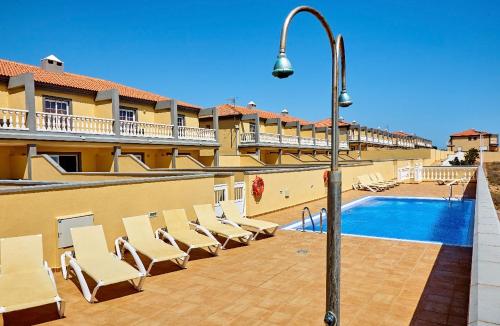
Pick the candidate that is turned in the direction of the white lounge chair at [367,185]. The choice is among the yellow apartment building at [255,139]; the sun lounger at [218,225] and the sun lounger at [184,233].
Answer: the yellow apartment building

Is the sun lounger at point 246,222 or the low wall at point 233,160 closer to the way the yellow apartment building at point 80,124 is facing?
the sun lounger

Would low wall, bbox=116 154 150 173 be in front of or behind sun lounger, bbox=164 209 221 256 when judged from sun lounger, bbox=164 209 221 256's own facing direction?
behind

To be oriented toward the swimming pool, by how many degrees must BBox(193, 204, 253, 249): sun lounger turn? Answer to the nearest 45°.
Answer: approximately 90° to its left

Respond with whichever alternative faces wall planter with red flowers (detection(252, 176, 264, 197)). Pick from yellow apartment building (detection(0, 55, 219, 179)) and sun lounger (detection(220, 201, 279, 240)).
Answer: the yellow apartment building

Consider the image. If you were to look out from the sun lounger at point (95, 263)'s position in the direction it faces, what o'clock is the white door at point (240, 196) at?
The white door is roughly at 9 o'clock from the sun lounger.

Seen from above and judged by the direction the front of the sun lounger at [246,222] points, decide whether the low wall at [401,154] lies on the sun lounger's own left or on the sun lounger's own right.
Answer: on the sun lounger's own left

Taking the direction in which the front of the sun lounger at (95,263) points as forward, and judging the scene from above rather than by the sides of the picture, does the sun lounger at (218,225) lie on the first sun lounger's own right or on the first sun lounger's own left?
on the first sun lounger's own left

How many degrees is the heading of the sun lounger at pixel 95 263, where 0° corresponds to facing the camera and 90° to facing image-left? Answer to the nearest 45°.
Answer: approximately 315°

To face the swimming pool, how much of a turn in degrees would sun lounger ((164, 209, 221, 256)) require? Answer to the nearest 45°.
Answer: approximately 90° to its left

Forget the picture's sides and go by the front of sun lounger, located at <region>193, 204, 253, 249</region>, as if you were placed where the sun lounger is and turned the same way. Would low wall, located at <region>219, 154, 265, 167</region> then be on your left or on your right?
on your left
